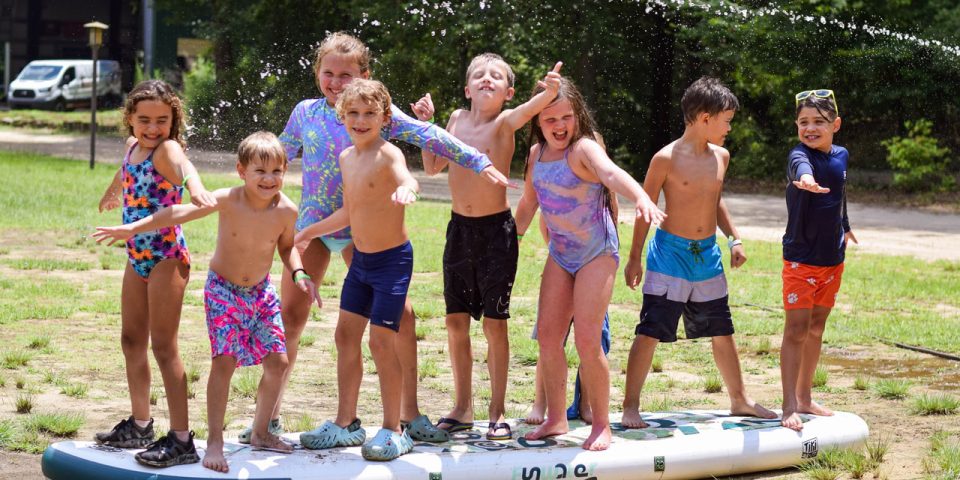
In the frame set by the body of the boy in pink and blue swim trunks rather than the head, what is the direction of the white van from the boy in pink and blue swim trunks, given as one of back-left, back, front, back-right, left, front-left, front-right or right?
back

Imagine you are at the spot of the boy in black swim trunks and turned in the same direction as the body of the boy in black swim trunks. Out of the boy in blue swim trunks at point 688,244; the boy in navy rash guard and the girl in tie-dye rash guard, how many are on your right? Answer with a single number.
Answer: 1

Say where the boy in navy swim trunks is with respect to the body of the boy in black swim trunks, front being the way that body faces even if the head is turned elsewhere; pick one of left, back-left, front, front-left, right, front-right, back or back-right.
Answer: front-right

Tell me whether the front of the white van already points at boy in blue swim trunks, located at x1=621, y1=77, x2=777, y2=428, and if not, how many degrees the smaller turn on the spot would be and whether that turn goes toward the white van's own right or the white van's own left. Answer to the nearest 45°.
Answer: approximately 45° to the white van's own left

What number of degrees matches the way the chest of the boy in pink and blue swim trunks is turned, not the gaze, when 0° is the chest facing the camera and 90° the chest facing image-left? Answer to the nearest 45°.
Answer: approximately 0°

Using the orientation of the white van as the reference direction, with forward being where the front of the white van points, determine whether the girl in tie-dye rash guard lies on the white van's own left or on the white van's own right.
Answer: on the white van's own left

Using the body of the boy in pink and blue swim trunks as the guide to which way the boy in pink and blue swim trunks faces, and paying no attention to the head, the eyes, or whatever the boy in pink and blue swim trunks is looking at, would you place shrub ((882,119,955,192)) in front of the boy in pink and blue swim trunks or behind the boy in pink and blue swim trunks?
behind

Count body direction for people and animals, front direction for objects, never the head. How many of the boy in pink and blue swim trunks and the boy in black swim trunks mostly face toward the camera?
2

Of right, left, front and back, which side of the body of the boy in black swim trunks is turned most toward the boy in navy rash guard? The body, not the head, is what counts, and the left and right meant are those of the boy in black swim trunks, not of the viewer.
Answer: left

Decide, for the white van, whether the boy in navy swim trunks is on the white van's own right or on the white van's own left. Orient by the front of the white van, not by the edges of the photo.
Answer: on the white van's own left

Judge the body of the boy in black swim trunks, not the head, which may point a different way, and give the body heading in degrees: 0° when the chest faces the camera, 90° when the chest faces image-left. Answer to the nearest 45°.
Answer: approximately 0°

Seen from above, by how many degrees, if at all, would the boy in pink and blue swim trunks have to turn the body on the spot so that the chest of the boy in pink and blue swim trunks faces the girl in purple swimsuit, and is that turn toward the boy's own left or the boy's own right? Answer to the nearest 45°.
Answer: approximately 90° to the boy's own left
